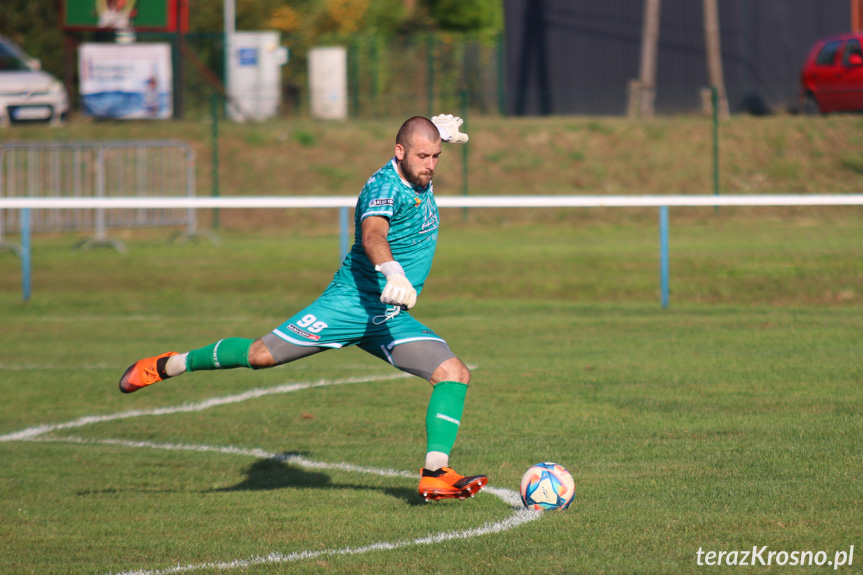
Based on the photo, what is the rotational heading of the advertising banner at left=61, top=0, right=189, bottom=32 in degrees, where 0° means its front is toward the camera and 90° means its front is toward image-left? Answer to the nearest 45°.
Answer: approximately 0°

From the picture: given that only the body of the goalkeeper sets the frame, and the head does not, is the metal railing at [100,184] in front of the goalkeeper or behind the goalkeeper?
behind

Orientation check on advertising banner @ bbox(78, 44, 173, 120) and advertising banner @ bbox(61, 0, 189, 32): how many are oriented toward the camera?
2

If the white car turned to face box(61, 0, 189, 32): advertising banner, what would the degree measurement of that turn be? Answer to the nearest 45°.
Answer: approximately 90° to its left
